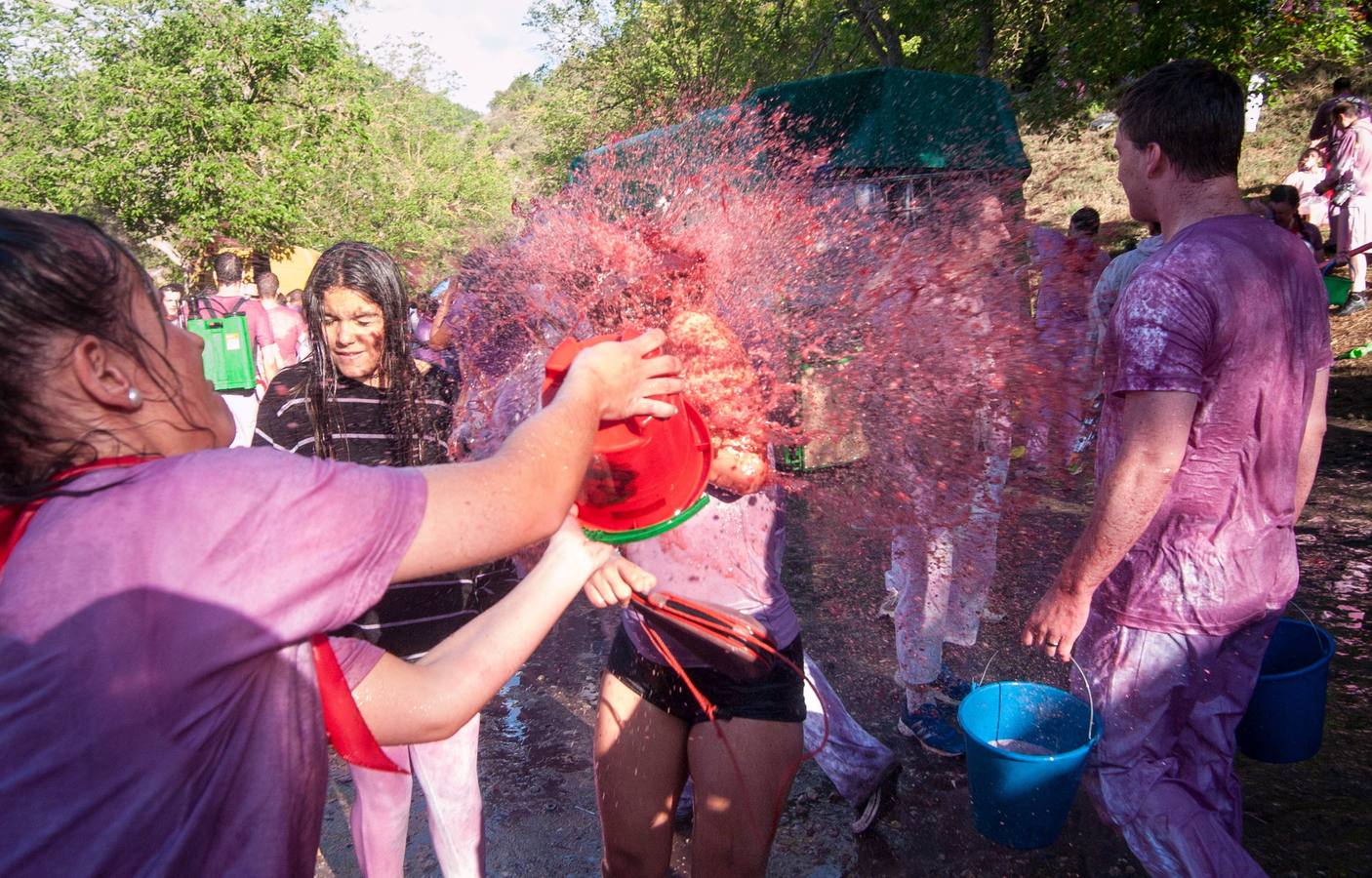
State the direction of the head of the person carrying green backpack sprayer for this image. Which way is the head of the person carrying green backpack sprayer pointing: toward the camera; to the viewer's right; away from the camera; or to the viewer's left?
away from the camera

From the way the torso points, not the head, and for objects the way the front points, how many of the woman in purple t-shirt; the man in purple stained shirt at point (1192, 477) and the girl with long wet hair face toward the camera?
1

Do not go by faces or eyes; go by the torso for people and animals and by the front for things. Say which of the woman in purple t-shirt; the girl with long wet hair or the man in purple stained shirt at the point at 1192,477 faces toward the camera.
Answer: the girl with long wet hair

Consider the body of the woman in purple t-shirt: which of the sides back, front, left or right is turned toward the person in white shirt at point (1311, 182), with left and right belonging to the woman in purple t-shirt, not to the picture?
front

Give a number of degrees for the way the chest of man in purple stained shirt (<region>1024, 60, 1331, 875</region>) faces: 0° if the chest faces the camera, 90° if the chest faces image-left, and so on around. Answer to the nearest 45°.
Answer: approximately 135°

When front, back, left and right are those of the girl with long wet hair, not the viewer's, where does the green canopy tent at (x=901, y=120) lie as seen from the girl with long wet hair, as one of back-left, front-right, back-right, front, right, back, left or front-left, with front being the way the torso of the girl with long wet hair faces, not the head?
back-left

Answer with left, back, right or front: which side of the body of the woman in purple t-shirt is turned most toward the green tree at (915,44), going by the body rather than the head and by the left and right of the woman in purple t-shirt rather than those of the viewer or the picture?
front

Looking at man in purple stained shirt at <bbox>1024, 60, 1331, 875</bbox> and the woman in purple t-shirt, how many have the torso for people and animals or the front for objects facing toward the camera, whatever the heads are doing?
0

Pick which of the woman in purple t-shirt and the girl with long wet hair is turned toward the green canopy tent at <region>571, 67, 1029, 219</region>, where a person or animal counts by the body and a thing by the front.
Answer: the woman in purple t-shirt

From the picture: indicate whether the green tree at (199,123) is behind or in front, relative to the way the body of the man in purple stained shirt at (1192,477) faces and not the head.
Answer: in front

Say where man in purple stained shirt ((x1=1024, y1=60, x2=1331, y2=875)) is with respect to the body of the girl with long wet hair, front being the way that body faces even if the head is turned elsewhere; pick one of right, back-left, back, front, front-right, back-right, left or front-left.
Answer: front-left

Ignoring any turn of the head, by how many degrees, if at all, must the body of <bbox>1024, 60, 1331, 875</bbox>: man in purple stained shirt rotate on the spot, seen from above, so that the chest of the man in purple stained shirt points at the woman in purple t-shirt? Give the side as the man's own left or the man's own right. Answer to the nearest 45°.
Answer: approximately 90° to the man's own left

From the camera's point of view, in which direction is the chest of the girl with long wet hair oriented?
toward the camera
